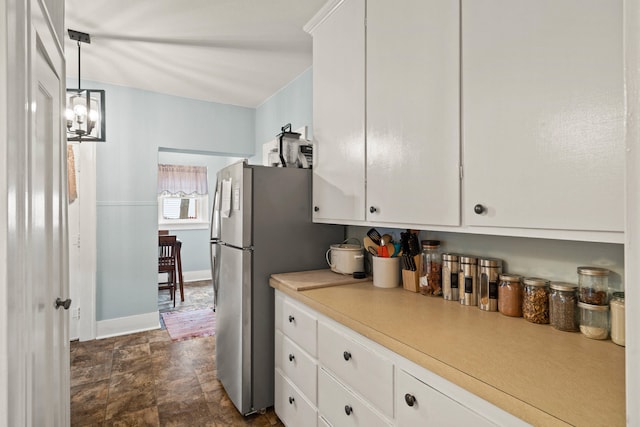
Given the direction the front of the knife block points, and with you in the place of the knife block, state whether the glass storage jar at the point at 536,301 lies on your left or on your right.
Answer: on your left

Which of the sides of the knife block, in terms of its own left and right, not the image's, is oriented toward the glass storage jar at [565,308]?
left

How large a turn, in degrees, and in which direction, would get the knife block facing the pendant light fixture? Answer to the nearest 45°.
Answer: approximately 45° to its right

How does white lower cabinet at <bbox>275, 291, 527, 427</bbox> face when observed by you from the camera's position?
facing the viewer and to the left of the viewer

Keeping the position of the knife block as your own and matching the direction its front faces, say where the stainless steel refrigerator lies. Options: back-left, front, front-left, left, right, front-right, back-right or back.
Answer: front-right

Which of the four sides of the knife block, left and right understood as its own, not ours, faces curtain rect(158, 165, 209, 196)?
right
